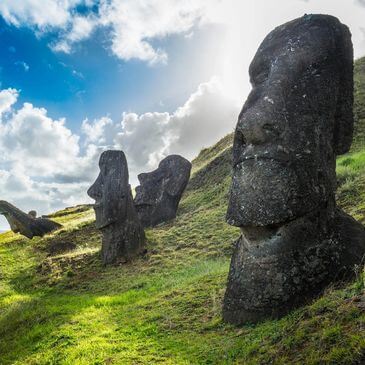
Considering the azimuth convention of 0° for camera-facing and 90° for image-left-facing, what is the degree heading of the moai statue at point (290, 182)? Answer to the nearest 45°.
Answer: approximately 45°

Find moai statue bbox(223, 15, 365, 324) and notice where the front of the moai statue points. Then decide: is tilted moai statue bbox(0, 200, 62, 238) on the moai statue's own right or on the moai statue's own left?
on the moai statue's own right

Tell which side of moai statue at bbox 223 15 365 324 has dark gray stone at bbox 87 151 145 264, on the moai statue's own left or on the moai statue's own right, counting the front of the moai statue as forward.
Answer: on the moai statue's own right
